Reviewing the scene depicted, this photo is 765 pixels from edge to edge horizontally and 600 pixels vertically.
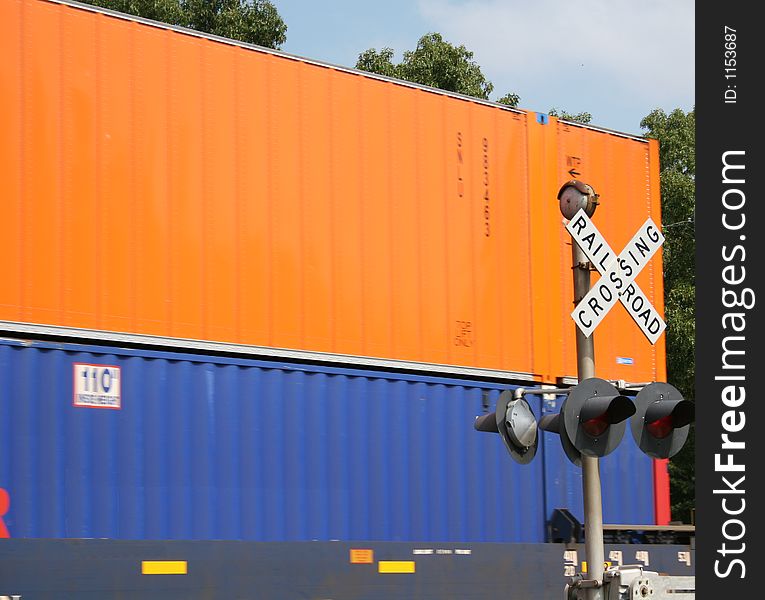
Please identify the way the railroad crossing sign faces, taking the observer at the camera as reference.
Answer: facing the viewer and to the right of the viewer

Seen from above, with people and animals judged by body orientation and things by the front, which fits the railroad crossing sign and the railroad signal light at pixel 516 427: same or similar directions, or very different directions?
very different directions

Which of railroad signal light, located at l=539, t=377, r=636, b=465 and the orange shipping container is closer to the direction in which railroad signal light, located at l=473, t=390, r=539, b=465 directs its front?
the orange shipping container

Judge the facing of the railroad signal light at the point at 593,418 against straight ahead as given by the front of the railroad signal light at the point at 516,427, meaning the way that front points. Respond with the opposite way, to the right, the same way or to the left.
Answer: the opposite way

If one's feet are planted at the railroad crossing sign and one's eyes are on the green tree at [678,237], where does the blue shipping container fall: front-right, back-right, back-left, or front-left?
front-left

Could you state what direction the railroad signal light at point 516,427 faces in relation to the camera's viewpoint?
facing away from the viewer and to the left of the viewer

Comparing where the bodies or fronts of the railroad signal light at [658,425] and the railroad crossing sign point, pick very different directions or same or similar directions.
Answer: same or similar directions

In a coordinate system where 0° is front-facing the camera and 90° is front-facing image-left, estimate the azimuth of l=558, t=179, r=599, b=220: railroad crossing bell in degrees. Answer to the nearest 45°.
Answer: approximately 45°

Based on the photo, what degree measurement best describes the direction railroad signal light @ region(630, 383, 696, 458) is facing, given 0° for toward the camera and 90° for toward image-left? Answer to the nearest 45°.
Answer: approximately 315°

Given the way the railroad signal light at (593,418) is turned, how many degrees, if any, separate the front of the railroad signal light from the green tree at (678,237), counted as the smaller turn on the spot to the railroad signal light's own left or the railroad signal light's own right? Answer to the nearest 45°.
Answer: approximately 135° to the railroad signal light's own left

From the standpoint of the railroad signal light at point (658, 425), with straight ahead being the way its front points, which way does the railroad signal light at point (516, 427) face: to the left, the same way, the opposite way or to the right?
the opposite way

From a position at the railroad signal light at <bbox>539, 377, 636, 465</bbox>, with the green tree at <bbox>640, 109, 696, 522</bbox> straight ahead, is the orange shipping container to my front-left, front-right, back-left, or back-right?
front-left
